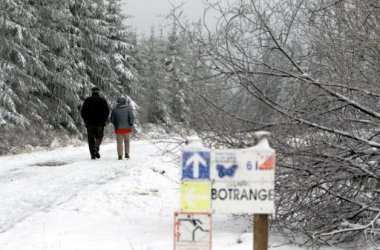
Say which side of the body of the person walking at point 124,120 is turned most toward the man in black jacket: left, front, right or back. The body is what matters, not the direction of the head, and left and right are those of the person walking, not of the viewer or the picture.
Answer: left

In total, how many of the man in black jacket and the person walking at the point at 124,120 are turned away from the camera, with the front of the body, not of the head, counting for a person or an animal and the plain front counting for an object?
2

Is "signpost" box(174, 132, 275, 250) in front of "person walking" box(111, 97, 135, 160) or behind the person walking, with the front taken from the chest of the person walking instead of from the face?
behind

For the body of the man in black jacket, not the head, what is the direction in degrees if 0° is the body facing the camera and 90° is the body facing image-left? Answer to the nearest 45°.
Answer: approximately 180°

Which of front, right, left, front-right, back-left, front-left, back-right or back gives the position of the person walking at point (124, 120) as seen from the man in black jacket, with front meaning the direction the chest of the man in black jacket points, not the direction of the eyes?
right

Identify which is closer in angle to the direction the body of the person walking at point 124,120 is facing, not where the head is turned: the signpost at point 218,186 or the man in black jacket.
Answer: the man in black jacket

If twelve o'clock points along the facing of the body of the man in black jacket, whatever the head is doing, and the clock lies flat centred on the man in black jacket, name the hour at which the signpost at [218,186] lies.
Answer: The signpost is roughly at 6 o'clock from the man in black jacket.

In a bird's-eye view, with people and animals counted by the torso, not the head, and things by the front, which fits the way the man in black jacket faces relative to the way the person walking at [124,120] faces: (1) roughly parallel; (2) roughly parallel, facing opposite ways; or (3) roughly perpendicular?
roughly parallel

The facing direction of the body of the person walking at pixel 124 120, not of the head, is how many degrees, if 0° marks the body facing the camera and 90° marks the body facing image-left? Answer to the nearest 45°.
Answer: approximately 180°
